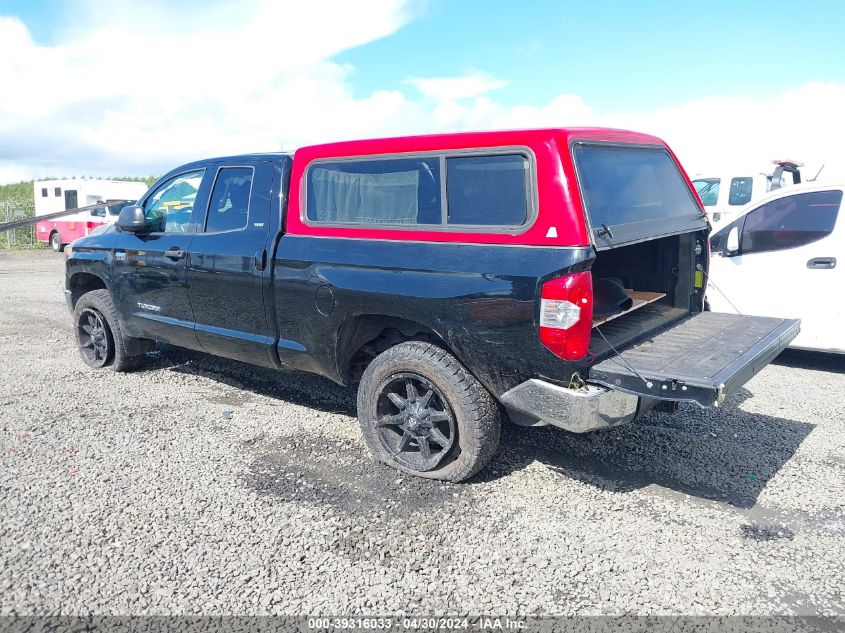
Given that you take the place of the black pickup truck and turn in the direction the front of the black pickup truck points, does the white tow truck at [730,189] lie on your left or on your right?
on your right

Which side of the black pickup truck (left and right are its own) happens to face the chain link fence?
front

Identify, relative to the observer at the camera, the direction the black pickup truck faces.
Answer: facing away from the viewer and to the left of the viewer

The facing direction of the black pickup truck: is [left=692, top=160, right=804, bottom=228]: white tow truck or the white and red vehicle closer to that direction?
the white and red vehicle

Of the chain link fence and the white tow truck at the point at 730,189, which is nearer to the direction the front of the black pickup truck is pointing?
the chain link fence

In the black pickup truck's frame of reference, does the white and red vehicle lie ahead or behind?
ahead
